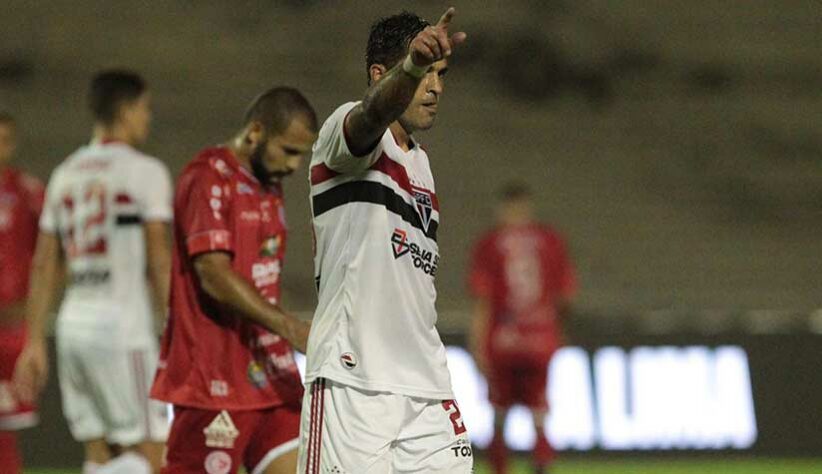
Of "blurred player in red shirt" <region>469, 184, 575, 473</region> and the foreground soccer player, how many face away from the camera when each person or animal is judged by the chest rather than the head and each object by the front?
1

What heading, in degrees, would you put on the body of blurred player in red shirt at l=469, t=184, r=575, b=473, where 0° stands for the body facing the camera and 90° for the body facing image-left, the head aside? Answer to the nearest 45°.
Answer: approximately 180°

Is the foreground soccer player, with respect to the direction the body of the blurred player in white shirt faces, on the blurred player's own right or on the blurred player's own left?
on the blurred player's own right

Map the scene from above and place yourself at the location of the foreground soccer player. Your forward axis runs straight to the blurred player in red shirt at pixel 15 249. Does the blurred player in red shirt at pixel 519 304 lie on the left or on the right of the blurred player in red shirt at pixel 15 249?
right

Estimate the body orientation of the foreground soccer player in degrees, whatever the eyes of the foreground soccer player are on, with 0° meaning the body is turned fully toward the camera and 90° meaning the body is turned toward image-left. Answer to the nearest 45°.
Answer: approximately 315°

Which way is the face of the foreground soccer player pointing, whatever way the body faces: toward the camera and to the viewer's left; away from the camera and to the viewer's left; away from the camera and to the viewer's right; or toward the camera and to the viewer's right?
toward the camera and to the viewer's right

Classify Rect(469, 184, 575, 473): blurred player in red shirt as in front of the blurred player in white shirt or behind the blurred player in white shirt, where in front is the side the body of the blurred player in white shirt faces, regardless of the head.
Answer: in front

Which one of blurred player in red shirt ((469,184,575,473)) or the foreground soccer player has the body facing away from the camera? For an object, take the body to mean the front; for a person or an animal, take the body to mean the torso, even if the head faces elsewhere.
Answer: the blurred player in red shirt

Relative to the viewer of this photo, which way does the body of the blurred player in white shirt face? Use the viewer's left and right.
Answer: facing away from the viewer and to the right of the viewer
